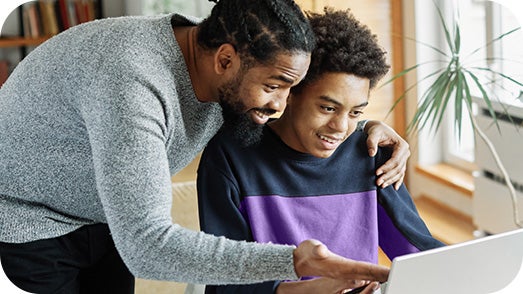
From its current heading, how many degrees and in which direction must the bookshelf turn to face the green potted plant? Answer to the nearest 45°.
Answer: approximately 90° to its left

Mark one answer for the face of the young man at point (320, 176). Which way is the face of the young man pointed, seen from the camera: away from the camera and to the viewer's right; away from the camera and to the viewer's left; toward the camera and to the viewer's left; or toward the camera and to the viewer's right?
toward the camera and to the viewer's right

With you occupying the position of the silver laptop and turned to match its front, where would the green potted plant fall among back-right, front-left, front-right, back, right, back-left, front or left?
front-right

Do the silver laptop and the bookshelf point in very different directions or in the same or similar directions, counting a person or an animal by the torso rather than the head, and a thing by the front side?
very different directions

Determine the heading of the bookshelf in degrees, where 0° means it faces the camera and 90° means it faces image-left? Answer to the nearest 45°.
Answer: approximately 0°

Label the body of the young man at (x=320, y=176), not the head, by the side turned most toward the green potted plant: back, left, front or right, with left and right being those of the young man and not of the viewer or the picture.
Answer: left

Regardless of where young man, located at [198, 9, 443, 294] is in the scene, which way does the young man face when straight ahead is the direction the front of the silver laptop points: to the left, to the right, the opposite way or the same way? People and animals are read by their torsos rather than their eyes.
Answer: the opposite way

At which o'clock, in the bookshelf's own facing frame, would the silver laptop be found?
The silver laptop is roughly at 11 o'clock from the bookshelf.

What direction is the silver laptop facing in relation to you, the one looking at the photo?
facing away from the viewer and to the left of the viewer
